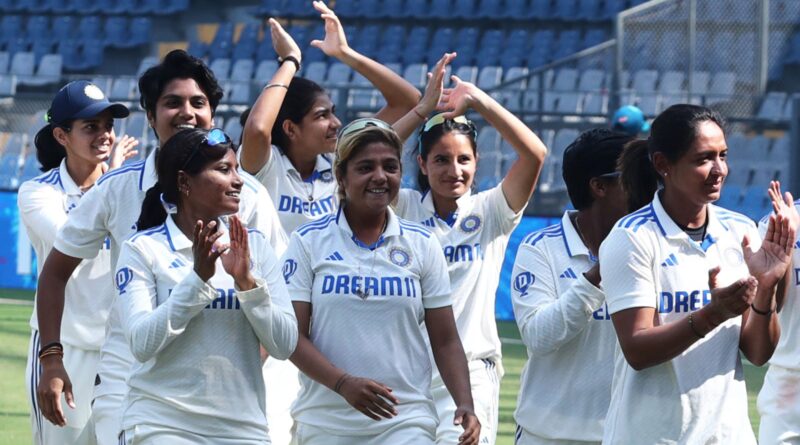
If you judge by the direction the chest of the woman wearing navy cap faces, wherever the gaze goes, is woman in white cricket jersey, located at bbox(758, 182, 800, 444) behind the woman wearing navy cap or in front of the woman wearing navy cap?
in front

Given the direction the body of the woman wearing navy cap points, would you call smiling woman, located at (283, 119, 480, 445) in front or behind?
in front

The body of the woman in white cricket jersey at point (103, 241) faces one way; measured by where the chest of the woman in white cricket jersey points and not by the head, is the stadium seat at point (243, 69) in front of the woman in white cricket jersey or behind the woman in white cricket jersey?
behind

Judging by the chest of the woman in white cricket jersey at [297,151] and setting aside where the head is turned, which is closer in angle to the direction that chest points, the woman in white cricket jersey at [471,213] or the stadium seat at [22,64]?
the woman in white cricket jersey

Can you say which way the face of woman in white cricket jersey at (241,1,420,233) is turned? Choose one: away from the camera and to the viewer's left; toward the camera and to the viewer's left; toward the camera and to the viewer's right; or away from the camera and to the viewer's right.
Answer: toward the camera and to the viewer's right

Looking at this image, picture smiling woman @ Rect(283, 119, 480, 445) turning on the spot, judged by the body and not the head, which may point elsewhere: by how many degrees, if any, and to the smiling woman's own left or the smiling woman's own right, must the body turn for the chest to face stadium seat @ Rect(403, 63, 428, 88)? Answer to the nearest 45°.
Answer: approximately 180°

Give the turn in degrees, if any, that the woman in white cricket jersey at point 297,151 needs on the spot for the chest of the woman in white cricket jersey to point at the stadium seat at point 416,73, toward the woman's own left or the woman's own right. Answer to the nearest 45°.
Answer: approximately 135° to the woman's own left

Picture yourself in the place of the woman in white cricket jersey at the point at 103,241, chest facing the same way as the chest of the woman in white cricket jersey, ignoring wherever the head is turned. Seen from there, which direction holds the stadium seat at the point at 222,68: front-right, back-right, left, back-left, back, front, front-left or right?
back

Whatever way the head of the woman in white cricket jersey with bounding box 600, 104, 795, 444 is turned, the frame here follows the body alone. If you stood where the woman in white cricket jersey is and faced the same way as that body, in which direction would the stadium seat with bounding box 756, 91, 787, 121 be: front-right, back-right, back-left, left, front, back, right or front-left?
back-left

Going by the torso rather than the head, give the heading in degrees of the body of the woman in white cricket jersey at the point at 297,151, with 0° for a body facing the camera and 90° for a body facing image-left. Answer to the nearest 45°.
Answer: approximately 315°

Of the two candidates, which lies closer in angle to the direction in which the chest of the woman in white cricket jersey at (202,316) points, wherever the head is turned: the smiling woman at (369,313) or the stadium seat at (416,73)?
the smiling woman

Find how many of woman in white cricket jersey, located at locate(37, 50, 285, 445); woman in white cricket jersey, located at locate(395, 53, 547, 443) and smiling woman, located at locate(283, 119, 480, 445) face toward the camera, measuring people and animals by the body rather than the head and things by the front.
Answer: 3

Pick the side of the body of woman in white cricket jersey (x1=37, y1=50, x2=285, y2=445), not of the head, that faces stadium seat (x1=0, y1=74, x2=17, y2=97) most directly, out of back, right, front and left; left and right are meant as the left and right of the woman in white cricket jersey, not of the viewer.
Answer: back

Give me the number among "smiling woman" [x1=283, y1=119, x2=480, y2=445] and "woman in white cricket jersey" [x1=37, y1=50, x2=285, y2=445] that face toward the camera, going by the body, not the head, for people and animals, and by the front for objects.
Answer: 2

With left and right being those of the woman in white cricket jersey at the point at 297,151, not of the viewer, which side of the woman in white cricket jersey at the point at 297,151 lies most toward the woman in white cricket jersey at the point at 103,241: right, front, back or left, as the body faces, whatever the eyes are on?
right

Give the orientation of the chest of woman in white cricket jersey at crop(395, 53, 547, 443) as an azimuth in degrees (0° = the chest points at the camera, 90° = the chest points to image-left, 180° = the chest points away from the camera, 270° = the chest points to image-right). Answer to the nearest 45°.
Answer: approximately 0°

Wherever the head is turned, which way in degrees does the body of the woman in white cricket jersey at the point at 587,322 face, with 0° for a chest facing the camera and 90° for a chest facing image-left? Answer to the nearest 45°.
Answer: approximately 315°
